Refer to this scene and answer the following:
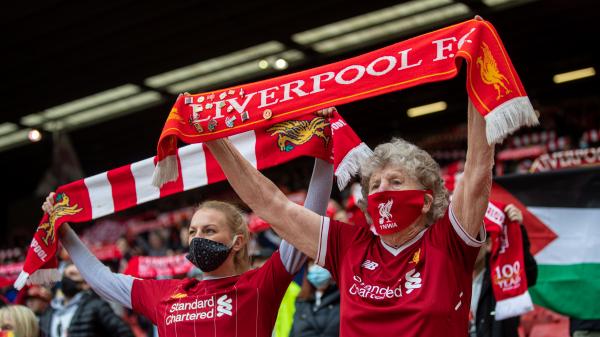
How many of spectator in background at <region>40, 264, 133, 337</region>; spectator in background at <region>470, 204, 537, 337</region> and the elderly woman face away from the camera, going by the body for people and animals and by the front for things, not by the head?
0

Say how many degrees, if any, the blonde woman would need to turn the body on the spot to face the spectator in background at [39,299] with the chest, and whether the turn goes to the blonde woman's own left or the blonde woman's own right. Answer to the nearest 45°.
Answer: approximately 135° to the blonde woman's own right

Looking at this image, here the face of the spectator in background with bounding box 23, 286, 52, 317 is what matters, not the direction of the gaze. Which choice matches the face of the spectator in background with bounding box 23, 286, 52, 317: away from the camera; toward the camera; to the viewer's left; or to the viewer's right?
toward the camera

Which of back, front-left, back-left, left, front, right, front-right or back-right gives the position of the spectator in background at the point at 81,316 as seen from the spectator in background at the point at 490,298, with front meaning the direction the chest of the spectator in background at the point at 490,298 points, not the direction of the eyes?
front-right

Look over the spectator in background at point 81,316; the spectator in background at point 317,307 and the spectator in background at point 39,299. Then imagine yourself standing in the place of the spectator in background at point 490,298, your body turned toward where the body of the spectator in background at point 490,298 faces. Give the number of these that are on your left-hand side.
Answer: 0

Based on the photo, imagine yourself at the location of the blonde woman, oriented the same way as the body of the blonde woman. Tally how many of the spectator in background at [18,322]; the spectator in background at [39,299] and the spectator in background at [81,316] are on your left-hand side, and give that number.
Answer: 0

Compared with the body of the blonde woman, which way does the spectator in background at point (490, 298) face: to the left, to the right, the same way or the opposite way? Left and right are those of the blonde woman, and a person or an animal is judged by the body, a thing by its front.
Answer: the same way

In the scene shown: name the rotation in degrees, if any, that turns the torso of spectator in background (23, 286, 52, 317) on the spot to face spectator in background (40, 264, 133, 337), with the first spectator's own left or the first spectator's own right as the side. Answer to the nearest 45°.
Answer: approximately 45° to the first spectator's own left

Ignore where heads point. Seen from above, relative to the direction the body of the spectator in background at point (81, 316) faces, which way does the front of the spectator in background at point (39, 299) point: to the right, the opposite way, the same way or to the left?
the same way

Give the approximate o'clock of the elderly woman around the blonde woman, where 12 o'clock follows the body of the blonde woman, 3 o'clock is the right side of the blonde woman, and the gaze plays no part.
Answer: The elderly woman is roughly at 9 o'clock from the blonde woman.

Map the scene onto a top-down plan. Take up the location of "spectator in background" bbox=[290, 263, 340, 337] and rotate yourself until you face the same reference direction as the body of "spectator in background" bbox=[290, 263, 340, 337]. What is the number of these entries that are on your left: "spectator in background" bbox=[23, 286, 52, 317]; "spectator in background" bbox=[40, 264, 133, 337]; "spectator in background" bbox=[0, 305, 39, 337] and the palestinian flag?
1

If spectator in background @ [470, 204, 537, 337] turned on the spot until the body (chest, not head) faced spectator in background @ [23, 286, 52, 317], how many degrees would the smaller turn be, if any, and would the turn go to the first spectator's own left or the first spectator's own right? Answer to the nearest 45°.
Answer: approximately 45° to the first spectator's own right

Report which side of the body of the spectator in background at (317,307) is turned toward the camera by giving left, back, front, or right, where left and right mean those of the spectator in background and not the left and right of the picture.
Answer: front

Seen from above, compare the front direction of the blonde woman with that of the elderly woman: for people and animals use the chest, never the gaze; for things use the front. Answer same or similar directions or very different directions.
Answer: same or similar directions

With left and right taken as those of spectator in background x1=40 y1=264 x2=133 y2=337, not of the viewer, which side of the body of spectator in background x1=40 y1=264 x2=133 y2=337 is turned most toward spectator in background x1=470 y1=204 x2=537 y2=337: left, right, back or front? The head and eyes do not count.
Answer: left

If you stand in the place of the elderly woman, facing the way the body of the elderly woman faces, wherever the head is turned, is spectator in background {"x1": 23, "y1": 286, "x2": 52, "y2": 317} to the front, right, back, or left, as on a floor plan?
right

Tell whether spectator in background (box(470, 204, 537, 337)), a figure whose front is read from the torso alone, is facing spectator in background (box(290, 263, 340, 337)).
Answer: no

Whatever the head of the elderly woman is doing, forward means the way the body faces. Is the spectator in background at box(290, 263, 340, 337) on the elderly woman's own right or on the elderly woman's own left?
on the elderly woman's own right
